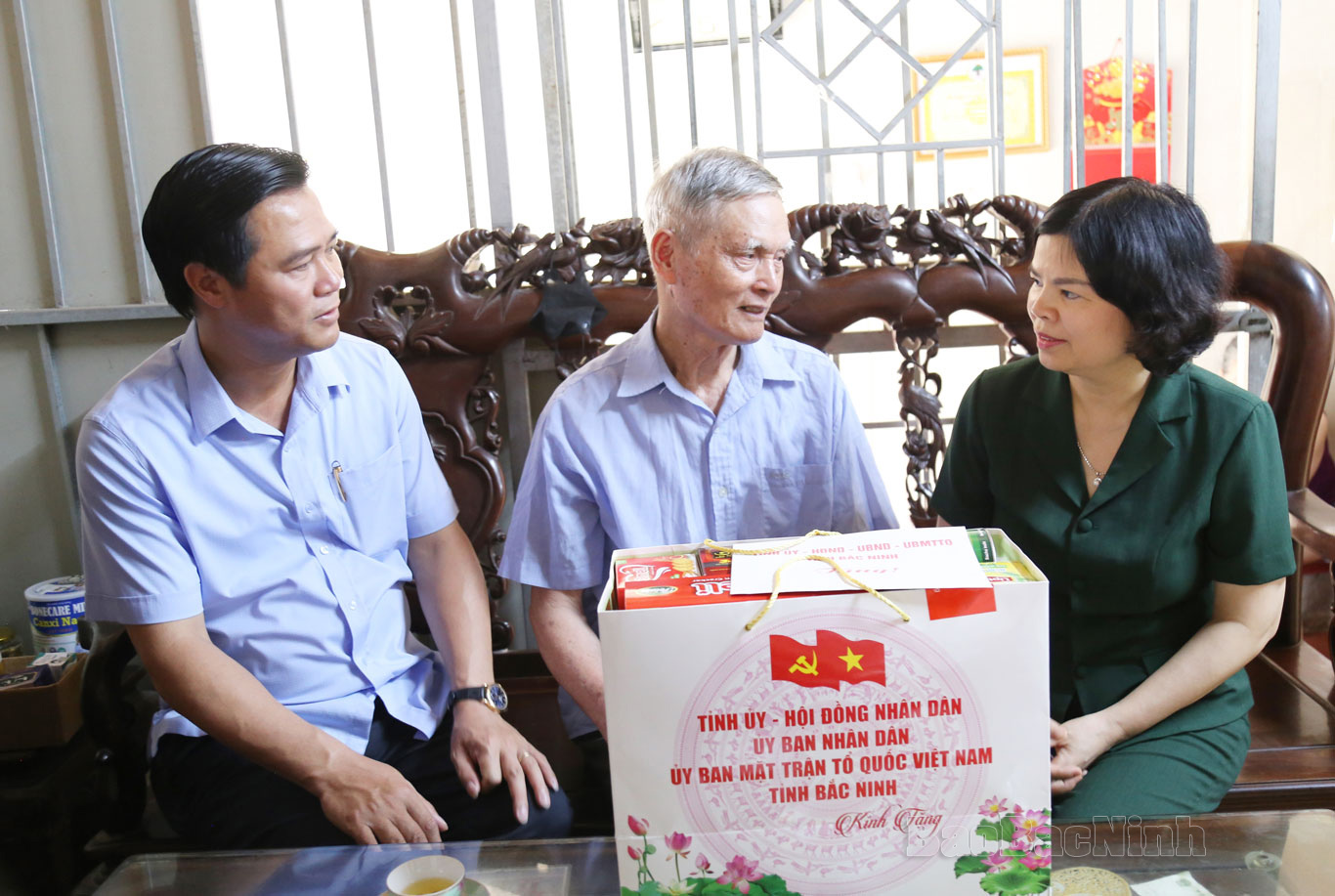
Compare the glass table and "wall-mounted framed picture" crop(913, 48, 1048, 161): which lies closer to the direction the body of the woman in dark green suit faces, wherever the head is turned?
the glass table

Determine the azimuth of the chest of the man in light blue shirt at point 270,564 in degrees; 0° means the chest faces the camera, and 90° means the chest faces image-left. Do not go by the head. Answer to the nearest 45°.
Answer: approximately 315°

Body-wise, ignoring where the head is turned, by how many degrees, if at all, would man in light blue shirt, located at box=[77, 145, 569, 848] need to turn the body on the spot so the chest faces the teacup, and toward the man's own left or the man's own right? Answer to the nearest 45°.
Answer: approximately 45° to the man's own right

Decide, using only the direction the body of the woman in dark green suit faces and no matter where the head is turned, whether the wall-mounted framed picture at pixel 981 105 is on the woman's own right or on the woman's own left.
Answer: on the woman's own right

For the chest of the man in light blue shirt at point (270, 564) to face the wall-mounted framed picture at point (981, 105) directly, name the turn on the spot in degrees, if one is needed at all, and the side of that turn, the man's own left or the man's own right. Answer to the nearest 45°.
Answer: approximately 90° to the man's own left

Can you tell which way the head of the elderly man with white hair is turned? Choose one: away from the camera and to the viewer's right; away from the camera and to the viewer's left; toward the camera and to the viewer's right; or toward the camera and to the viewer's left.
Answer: toward the camera and to the viewer's right

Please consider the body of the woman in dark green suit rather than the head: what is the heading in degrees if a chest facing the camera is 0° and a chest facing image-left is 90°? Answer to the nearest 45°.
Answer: approximately 45°

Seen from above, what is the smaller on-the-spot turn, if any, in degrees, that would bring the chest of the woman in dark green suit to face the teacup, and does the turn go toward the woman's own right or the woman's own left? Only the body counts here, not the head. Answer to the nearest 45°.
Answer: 0° — they already face it
